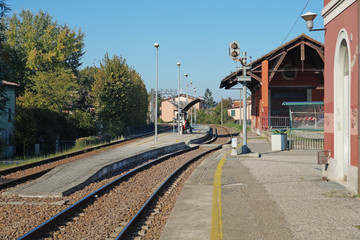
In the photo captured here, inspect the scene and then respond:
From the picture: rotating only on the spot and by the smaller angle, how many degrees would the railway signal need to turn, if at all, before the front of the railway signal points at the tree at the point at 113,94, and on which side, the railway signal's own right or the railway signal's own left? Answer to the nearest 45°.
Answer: approximately 135° to the railway signal's own right

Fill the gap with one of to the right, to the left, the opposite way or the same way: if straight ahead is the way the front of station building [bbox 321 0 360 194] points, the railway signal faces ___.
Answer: to the left

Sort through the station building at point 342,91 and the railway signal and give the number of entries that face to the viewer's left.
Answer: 1

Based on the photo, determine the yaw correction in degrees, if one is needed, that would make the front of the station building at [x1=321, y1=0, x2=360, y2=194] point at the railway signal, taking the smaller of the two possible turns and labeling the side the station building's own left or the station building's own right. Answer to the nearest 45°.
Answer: approximately 45° to the station building's own right

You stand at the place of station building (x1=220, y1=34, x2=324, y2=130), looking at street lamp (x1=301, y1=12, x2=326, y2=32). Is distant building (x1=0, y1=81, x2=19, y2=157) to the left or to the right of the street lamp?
right

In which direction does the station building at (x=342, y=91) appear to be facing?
to the viewer's left
